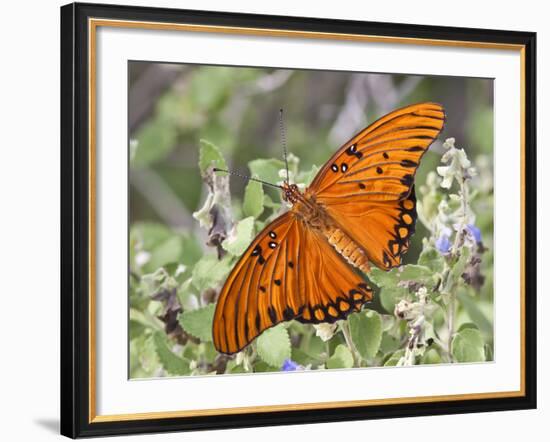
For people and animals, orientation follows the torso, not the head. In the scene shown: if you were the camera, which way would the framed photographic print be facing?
facing the viewer and to the right of the viewer
